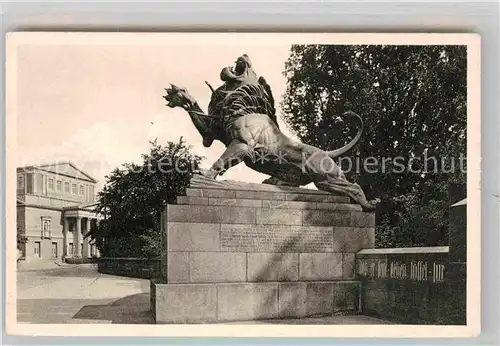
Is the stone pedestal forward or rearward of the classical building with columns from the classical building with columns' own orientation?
forward

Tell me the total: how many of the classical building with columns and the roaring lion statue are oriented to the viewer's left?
1

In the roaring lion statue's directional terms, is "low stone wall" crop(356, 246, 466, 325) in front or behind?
behind

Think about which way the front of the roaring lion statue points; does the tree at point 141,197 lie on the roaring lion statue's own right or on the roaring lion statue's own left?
on the roaring lion statue's own right

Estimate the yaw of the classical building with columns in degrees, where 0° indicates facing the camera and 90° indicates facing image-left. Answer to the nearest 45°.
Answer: approximately 315°

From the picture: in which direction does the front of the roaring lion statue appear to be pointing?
to the viewer's left

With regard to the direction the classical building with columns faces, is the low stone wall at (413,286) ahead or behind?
ahead
